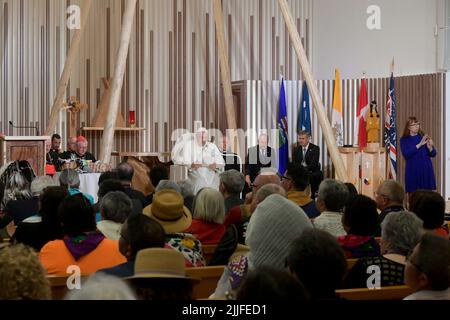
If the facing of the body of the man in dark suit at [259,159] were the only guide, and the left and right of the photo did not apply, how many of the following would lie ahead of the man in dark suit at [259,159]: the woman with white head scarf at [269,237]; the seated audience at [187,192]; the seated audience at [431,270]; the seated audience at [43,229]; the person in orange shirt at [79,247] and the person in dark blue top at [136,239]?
6

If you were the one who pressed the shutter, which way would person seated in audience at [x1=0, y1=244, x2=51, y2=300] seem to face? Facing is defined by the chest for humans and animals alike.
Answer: facing away from the viewer

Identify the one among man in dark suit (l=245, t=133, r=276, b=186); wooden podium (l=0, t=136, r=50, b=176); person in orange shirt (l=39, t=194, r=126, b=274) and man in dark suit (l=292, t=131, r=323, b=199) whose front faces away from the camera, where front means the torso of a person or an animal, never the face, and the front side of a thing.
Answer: the person in orange shirt

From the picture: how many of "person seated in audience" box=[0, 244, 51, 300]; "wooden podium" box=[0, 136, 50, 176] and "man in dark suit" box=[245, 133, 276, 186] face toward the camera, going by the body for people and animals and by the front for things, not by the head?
2

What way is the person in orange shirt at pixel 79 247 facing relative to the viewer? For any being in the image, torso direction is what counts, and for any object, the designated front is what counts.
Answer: away from the camera

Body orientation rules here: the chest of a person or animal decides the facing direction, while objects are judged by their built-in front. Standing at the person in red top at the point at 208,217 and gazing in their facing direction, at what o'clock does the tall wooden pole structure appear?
The tall wooden pole structure is roughly at 12 o'clock from the person in red top.

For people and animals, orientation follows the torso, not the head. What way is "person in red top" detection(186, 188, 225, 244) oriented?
away from the camera

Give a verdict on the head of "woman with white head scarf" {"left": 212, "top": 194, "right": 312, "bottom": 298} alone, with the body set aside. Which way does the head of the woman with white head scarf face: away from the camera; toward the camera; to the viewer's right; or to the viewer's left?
away from the camera

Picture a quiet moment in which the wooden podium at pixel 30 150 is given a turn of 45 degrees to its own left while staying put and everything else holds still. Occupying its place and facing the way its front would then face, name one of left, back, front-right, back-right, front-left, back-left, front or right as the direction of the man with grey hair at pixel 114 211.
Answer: front-right

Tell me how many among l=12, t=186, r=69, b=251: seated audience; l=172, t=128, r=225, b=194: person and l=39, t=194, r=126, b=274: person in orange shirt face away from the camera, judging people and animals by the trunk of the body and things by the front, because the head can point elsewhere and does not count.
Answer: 2

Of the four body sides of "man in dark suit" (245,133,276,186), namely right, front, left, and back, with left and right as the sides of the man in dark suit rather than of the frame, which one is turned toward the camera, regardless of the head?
front

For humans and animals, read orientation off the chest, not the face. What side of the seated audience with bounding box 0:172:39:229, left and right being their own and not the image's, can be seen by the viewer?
back

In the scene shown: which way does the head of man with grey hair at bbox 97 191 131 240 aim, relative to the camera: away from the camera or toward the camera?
away from the camera

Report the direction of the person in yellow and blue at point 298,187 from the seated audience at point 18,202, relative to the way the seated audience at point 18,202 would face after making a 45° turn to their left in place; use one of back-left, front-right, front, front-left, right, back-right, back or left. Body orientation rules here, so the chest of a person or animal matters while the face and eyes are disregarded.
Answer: back-right

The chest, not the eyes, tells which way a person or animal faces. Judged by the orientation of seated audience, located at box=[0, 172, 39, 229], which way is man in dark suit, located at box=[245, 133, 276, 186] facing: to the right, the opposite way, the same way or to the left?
the opposite way

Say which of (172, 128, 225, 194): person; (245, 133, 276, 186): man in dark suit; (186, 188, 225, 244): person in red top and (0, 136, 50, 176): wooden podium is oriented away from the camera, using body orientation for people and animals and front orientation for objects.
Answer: the person in red top

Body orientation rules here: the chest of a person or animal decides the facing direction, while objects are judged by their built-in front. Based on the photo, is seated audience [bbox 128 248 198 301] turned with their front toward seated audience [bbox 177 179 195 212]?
yes
